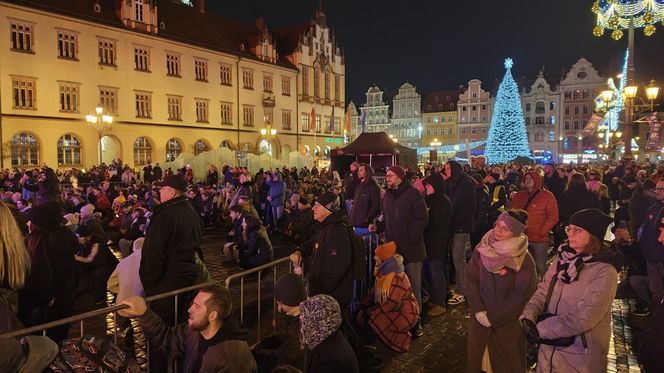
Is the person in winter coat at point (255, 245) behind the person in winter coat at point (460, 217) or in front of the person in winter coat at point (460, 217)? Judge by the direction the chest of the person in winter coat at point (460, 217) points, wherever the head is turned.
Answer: in front

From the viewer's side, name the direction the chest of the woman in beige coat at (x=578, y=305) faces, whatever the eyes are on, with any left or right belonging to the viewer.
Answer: facing the viewer and to the left of the viewer

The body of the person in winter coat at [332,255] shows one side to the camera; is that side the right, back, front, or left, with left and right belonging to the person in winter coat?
left

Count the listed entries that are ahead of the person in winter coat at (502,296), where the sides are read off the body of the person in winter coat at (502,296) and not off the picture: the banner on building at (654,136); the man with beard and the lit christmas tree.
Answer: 1

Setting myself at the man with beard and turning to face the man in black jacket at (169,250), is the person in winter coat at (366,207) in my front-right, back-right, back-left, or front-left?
front-right

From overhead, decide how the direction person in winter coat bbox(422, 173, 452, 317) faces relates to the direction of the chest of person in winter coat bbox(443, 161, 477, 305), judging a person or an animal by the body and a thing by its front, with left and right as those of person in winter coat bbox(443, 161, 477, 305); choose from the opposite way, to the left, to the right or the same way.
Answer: the same way

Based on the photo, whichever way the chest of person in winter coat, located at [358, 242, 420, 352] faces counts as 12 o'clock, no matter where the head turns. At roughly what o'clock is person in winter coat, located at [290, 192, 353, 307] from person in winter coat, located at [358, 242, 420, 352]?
person in winter coat, located at [290, 192, 353, 307] is roughly at 10 o'clock from person in winter coat, located at [358, 242, 420, 352].

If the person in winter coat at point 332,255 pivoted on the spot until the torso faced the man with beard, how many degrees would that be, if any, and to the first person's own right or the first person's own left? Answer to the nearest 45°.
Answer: approximately 45° to the first person's own left

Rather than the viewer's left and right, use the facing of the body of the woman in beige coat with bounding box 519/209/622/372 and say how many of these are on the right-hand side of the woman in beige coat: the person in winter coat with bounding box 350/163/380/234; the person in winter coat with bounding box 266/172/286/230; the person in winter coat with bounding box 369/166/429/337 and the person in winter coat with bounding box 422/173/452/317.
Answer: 4

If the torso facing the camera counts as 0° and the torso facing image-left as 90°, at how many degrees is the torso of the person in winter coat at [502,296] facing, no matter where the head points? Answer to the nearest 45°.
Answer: approximately 45°

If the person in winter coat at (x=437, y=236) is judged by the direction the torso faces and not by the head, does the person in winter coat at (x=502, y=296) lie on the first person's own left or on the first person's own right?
on the first person's own left

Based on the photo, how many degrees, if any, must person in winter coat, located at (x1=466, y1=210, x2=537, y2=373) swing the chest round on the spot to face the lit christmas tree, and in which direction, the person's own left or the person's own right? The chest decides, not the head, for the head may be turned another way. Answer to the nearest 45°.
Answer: approximately 135° to the person's own right

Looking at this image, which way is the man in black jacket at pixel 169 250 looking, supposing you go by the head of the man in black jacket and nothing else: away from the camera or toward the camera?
away from the camera

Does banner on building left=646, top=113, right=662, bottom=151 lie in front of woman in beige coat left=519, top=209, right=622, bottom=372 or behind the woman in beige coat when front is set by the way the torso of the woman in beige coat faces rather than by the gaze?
behind
